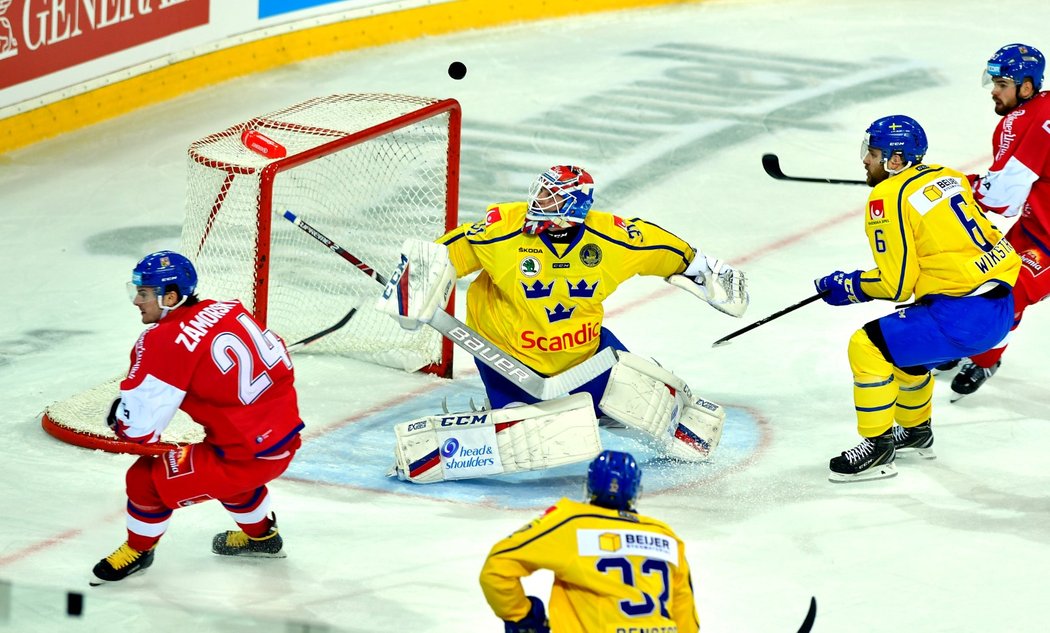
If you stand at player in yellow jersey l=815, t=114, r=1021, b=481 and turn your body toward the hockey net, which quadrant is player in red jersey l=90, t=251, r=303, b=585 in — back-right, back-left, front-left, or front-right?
front-left

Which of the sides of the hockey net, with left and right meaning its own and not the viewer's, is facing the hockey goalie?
front

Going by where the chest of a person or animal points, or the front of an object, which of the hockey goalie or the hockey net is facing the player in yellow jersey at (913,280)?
the hockey net

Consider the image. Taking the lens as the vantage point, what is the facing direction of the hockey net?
facing the viewer and to the right of the viewer

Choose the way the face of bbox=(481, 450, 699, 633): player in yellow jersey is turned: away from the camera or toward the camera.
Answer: away from the camera

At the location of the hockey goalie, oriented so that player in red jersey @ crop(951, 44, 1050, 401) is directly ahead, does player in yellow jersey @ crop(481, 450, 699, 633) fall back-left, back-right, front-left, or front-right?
back-right

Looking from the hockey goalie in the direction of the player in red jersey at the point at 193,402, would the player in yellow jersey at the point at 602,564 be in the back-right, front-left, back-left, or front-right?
front-left

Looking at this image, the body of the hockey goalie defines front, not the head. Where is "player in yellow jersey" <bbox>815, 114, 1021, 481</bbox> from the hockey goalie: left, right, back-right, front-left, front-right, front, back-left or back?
left

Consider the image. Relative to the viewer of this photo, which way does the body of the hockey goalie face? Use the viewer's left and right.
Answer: facing the viewer

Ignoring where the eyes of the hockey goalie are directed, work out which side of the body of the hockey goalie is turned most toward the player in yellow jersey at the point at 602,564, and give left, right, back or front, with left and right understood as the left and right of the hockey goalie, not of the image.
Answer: front

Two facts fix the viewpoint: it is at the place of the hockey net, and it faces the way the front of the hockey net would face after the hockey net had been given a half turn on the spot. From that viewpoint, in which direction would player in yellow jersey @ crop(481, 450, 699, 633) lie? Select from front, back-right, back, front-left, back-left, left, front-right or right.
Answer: back-left

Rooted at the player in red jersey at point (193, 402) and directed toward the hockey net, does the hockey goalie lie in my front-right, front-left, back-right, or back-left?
front-right

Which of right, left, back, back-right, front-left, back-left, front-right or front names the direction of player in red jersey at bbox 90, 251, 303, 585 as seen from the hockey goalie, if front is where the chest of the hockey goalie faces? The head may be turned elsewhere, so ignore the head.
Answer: front-right

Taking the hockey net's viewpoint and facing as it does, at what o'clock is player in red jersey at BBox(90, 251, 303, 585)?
The player in red jersey is roughly at 2 o'clock from the hockey net.

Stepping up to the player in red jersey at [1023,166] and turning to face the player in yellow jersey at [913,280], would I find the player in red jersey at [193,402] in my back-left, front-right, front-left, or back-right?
front-right

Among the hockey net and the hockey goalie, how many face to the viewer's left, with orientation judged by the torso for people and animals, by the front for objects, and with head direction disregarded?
0

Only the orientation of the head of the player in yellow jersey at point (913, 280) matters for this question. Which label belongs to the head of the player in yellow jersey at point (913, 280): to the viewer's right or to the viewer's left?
to the viewer's left

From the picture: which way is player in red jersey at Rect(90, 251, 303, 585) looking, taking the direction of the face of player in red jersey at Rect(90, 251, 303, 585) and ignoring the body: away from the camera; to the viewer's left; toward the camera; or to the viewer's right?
to the viewer's left

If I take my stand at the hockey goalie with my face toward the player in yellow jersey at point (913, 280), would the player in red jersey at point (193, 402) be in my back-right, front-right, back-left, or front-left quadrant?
back-right
